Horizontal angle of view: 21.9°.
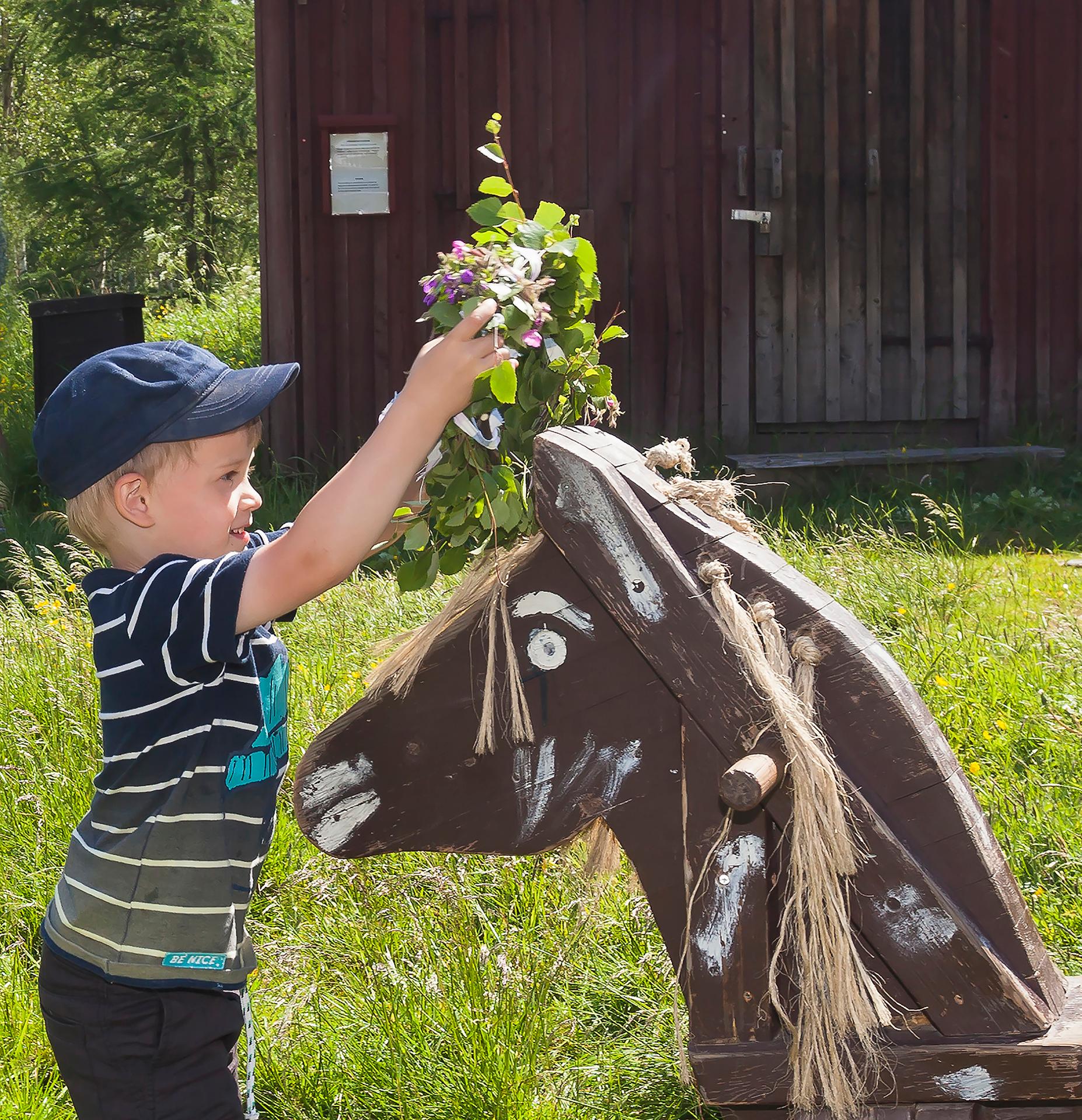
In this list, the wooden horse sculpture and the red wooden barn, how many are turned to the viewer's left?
1

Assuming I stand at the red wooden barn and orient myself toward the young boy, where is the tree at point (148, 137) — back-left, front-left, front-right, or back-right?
back-right

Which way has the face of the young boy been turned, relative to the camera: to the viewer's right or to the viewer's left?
to the viewer's right

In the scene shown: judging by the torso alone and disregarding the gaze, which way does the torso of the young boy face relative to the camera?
to the viewer's right

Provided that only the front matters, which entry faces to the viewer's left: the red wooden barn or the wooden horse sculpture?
the wooden horse sculpture

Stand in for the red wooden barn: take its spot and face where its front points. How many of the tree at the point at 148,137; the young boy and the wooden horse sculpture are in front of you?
2

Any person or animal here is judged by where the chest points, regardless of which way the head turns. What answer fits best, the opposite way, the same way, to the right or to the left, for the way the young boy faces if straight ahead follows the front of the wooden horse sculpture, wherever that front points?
the opposite way

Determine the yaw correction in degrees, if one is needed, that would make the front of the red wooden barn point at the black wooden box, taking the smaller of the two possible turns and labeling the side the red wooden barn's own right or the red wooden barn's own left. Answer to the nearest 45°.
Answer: approximately 90° to the red wooden barn's own right

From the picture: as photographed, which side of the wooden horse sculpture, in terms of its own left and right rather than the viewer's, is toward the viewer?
left

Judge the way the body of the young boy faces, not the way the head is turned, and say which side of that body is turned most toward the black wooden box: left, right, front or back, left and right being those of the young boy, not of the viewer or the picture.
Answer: left

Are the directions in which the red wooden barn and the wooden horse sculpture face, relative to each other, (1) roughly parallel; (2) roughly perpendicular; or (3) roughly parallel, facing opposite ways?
roughly perpendicular

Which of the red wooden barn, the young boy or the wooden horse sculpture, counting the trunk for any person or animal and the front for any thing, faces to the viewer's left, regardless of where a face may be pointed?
the wooden horse sculpture

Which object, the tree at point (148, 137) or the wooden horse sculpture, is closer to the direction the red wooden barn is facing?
the wooden horse sculpture

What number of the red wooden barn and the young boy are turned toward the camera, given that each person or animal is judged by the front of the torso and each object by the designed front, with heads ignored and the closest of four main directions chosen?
1

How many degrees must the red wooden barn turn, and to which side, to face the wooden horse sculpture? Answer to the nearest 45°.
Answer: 0° — it already faces it
